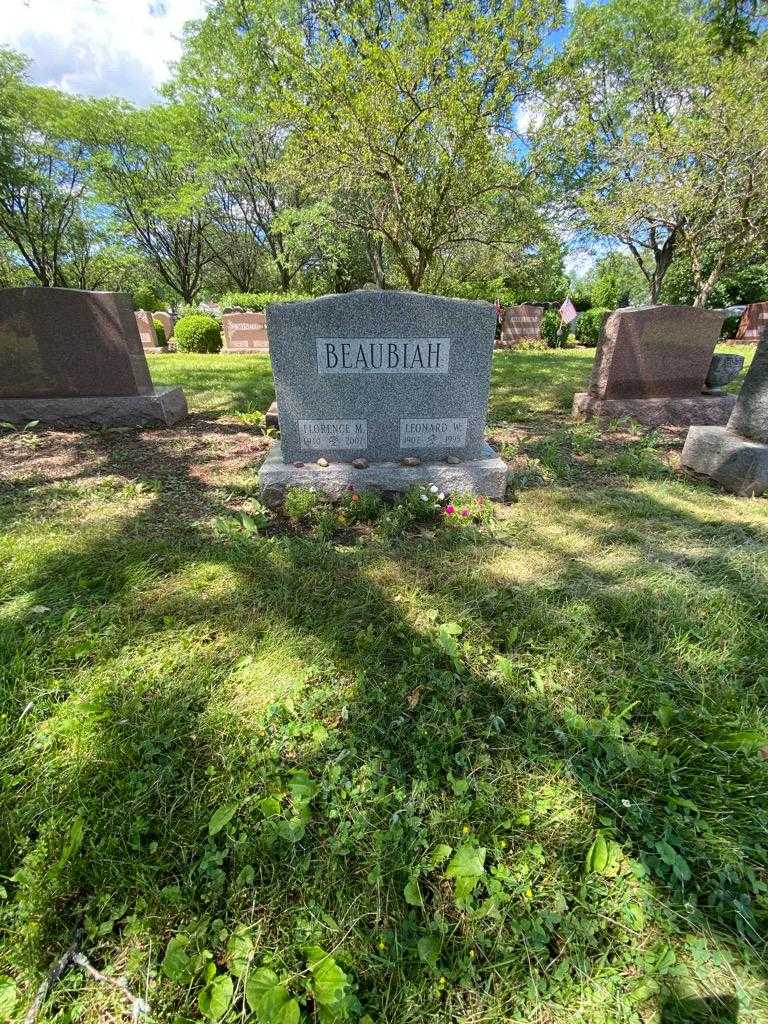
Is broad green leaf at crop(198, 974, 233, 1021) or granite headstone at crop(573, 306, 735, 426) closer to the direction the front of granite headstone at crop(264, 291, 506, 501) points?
the broad green leaf

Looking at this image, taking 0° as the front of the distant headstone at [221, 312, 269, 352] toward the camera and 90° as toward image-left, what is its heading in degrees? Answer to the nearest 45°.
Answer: approximately 0°

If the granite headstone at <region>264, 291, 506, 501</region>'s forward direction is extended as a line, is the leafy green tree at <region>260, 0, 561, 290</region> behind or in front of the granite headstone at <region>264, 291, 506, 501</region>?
behind

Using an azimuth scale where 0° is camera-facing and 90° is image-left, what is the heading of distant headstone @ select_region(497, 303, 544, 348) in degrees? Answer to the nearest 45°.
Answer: approximately 0°

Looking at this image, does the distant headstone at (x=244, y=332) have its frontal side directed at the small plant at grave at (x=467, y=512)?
yes

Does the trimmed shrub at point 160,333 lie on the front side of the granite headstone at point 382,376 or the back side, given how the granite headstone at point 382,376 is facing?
on the back side

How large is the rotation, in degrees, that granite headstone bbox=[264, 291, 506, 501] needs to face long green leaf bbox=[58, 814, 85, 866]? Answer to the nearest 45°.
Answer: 0° — it already faces it

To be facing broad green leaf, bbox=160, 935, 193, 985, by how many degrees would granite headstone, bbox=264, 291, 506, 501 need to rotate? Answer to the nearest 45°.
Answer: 0° — it already faces it

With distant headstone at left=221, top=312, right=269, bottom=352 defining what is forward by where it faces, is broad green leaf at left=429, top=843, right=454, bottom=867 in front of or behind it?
in front

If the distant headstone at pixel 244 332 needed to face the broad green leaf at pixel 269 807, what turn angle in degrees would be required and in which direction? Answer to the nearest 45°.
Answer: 0° — it already faces it

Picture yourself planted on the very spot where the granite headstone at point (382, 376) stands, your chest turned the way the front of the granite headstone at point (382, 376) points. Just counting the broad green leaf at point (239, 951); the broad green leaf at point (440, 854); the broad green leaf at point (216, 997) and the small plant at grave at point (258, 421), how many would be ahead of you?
3

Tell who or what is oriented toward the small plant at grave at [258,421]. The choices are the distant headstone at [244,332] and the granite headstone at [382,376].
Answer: the distant headstone

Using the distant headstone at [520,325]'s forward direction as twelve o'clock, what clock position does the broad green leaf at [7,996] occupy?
The broad green leaf is roughly at 12 o'clock from the distant headstone.
